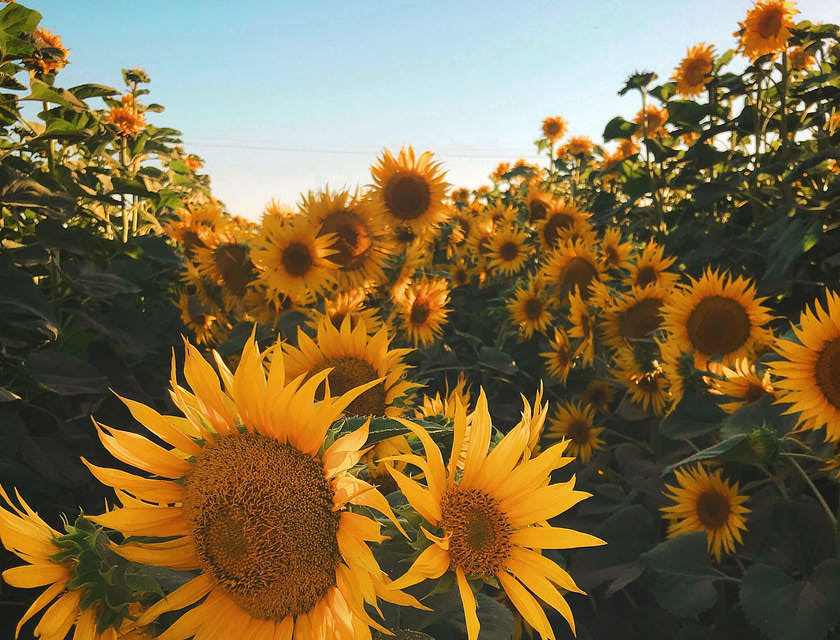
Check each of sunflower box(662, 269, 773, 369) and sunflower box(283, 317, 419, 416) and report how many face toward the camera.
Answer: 2

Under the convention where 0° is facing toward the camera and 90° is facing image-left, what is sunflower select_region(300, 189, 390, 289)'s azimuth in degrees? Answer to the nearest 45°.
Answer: approximately 0°

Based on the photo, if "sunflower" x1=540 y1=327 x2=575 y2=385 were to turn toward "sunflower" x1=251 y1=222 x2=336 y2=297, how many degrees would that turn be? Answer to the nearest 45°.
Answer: approximately 90° to its right

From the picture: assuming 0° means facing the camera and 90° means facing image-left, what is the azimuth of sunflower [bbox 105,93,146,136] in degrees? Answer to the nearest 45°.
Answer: approximately 0°

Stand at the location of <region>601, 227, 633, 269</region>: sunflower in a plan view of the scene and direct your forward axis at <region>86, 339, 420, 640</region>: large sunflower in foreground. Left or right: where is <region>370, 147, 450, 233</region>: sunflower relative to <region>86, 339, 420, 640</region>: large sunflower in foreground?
right

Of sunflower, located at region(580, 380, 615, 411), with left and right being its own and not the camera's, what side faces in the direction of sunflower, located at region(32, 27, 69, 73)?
right
